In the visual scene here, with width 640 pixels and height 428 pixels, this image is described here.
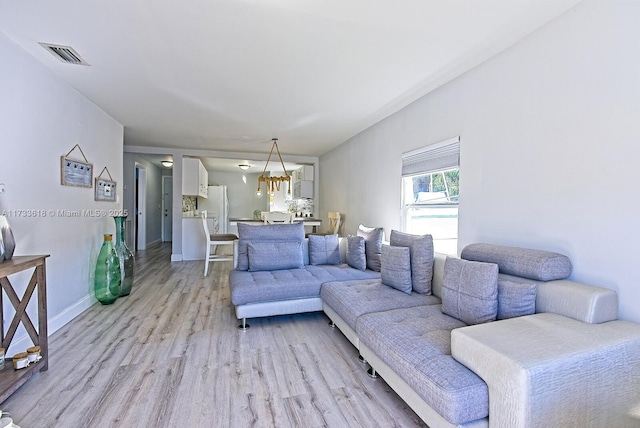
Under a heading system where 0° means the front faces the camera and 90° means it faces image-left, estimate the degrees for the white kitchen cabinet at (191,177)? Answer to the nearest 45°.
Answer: approximately 270°

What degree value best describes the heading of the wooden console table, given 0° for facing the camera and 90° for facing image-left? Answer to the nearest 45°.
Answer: approximately 315°

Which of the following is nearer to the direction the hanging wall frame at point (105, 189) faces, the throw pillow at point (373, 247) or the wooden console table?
the throw pillow

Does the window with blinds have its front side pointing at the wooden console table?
yes

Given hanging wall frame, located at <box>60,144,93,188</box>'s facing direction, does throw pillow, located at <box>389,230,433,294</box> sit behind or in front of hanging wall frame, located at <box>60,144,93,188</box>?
in front

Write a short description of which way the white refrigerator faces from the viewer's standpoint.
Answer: facing to the right of the viewer

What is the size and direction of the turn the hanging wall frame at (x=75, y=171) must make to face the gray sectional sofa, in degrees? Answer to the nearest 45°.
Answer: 0° — it already faces it

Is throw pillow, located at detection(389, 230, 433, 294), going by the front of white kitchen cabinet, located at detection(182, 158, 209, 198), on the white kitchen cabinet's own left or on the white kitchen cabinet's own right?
on the white kitchen cabinet's own right
